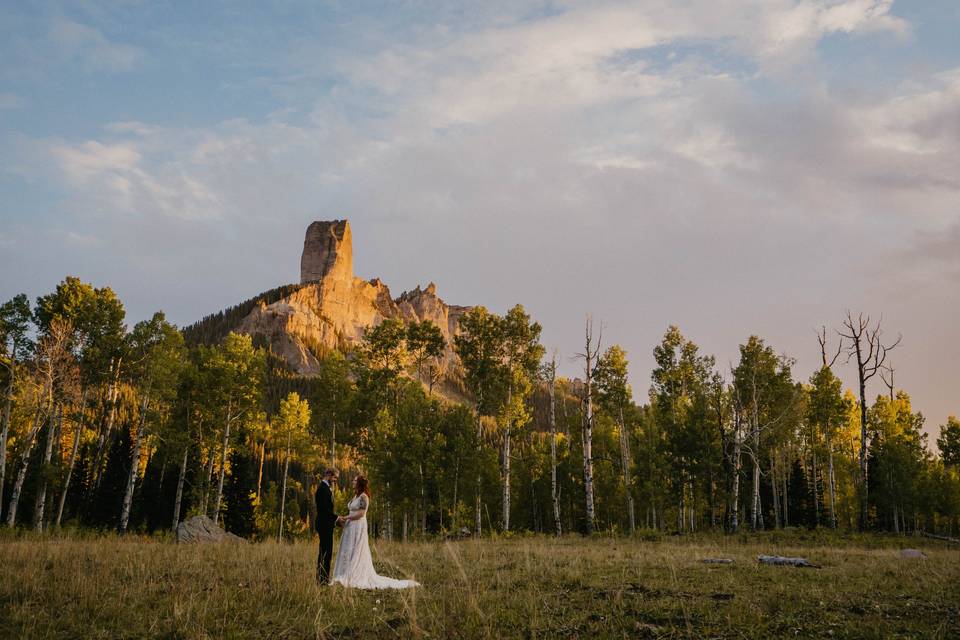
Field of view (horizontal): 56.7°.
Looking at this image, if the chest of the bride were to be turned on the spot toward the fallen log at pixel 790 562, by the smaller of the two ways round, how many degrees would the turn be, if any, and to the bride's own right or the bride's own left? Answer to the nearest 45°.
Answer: approximately 180°

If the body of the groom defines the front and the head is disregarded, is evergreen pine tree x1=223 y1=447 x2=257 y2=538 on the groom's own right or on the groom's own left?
on the groom's own left

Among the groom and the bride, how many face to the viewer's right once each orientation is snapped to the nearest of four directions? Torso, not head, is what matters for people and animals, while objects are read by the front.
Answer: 1

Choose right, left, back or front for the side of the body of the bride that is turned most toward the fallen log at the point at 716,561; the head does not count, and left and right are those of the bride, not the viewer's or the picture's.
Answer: back

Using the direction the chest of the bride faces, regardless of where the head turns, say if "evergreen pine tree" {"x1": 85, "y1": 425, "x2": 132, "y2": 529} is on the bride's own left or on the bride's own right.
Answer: on the bride's own right

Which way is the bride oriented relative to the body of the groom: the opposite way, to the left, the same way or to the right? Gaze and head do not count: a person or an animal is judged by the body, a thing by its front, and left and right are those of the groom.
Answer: the opposite way

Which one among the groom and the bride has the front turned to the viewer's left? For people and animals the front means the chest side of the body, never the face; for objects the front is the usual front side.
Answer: the bride

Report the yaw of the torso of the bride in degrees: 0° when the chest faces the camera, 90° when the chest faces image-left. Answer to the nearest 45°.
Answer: approximately 90°

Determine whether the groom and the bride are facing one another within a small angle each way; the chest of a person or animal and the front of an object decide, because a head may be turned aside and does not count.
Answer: yes

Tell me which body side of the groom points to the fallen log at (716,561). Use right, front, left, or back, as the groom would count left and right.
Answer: front

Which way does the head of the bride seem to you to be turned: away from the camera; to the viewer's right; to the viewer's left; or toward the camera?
to the viewer's left

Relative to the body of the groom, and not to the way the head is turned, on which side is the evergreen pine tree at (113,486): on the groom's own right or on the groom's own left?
on the groom's own left

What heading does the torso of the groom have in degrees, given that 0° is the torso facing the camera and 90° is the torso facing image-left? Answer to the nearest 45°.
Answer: approximately 270°
